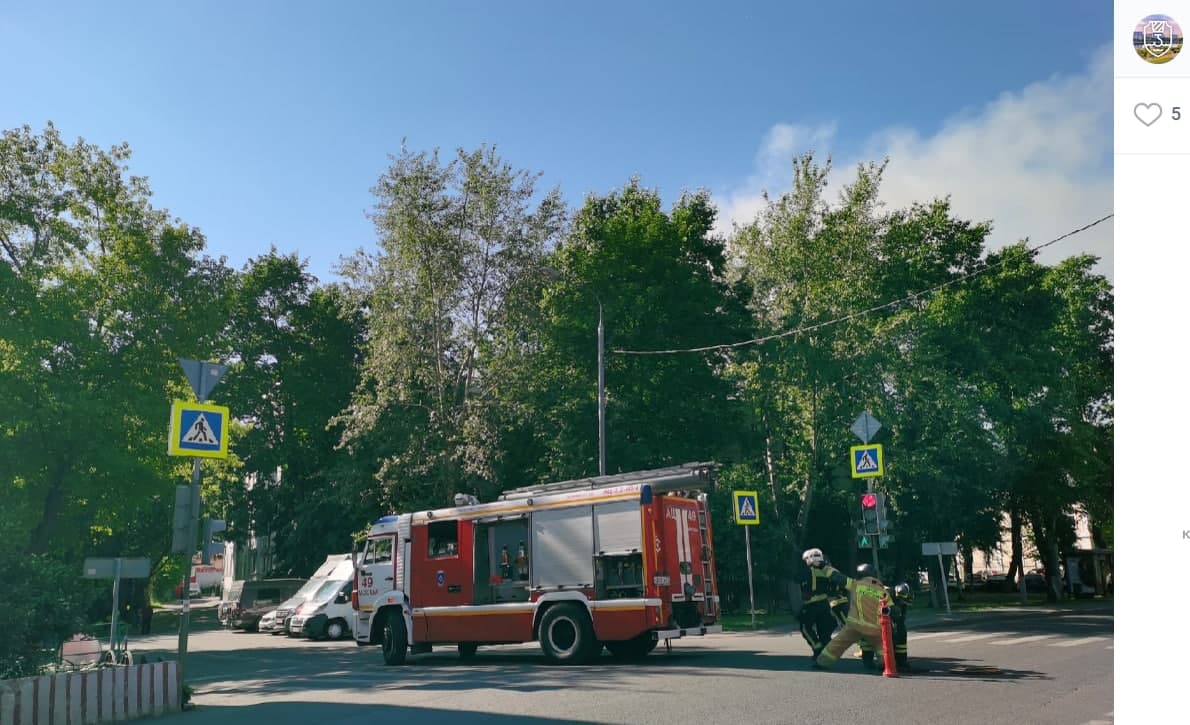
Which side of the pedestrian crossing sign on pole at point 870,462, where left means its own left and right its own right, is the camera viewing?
front

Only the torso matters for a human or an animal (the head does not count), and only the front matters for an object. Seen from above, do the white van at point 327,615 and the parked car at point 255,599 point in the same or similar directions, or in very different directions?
same or similar directions

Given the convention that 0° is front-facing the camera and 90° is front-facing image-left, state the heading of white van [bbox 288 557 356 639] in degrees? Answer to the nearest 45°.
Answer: approximately 45°

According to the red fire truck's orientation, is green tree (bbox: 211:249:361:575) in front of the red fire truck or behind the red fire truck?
in front

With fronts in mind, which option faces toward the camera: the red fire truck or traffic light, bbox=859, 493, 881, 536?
the traffic light

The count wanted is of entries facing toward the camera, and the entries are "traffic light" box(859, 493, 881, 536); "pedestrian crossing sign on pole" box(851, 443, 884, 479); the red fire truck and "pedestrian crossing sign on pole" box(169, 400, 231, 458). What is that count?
3

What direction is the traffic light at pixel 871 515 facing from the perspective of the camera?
toward the camera

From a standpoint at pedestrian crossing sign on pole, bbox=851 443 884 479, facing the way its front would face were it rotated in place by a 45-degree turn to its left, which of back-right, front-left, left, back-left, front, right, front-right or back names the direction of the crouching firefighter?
front-right

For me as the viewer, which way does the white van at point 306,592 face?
facing the viewer and to the left of the viewer

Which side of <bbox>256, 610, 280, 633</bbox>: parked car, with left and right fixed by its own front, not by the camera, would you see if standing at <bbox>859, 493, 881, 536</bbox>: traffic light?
left

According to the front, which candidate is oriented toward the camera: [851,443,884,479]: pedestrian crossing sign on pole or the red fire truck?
the pedestrian crossing sign on pole

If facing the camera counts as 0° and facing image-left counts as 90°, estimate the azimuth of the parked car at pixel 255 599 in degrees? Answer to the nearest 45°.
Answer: approximately 45°

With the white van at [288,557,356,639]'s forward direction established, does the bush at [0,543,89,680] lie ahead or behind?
ahead

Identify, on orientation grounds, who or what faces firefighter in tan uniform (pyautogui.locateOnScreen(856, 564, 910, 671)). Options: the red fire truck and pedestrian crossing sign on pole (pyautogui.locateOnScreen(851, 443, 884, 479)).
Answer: the pedestrian crossing sign on pole

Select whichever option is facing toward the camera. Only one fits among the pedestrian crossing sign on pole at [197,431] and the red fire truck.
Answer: the pedestrian crossing sign on pole
